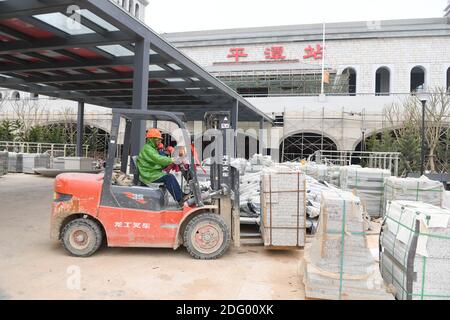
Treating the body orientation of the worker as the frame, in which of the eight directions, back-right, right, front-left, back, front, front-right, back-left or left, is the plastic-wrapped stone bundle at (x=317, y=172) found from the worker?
front-left

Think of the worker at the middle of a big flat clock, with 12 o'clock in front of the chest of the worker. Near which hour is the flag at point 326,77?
The flag is roughly at 10 o'clock from the worker.

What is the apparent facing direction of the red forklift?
to the viewer's right

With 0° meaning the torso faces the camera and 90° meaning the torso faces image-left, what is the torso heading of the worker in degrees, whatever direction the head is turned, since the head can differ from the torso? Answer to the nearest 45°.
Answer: approximately 270°

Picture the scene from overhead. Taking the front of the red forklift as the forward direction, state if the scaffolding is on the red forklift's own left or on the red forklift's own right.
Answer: on the red forklift's own left

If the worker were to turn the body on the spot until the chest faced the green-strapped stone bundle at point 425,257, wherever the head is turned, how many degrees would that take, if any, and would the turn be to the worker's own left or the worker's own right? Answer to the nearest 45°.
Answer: approximately 45° to the worker's own right

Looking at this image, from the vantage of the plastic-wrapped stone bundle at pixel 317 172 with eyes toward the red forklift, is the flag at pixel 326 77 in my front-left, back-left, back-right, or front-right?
back-right

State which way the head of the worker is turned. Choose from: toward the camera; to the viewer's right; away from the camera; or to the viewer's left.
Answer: to the viewer's right

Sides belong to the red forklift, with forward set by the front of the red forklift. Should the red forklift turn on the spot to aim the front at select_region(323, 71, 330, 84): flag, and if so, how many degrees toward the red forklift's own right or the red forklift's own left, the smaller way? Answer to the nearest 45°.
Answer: approximately 45° to the red forklift's own left

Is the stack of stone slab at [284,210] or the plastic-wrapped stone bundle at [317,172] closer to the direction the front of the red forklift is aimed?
the stack of stone slab

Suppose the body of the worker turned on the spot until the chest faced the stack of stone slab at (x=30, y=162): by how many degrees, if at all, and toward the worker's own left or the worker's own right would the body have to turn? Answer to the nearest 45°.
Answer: approximately 135° to the worker's own left
